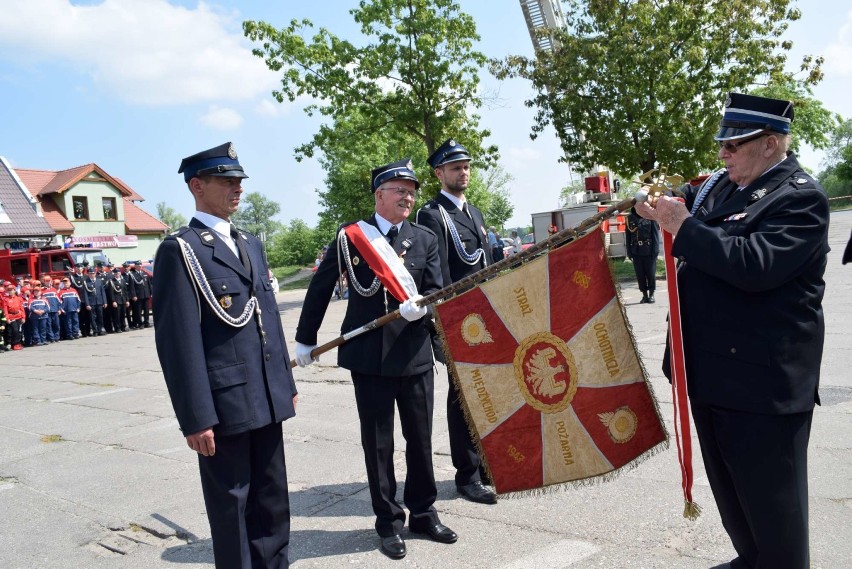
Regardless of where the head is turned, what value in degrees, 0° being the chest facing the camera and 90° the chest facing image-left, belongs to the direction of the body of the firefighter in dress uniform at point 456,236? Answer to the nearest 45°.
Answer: approximately 315°

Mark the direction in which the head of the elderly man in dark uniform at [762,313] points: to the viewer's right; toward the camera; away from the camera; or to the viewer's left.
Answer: to the viewer's left

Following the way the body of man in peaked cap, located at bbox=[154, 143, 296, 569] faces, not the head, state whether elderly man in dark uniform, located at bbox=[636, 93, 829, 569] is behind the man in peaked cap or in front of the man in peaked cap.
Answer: in front

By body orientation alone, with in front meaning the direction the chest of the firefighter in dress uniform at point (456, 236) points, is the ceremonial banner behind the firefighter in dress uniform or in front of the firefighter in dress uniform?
in front

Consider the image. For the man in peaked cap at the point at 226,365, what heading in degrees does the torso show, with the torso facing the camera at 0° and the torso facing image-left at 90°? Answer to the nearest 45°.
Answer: approximately 315°

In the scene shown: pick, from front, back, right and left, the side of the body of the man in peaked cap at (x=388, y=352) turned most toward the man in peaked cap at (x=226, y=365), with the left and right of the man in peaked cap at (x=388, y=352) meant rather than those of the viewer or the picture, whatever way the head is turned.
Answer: right

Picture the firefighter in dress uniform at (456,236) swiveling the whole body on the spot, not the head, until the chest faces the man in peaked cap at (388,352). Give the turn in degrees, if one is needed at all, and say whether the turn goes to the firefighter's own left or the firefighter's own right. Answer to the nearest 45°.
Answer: approximately 90° to the firefighter's own right

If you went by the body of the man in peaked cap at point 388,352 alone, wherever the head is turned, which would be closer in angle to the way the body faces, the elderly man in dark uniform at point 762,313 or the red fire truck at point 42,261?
the elderly man in dark uniform

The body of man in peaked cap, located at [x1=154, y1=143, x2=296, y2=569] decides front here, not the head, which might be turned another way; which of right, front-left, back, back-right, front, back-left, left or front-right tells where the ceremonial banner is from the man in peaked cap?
front-left

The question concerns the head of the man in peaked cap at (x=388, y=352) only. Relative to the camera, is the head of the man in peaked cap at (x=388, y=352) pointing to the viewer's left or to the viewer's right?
to the viewer's right

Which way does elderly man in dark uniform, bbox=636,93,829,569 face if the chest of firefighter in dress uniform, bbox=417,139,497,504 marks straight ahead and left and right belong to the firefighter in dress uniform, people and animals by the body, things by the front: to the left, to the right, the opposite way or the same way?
to the right
